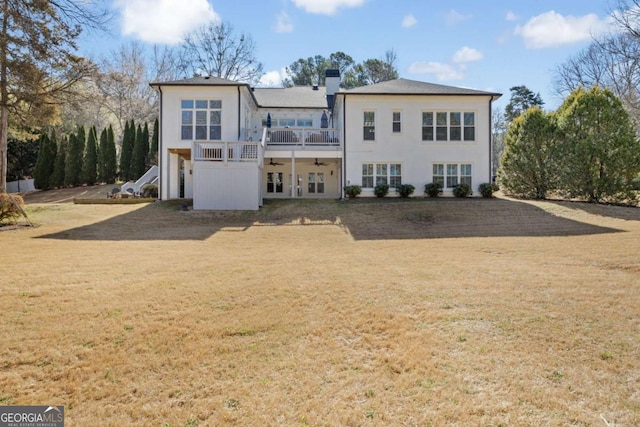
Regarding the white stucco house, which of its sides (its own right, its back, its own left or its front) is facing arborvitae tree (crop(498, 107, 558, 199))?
right

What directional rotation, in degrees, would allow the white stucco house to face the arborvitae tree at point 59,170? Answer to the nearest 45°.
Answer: approximately 45° to its left

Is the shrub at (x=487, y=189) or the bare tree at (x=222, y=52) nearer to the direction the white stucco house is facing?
the bare tree

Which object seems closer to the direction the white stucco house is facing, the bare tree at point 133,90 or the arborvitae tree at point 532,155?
the bare tree

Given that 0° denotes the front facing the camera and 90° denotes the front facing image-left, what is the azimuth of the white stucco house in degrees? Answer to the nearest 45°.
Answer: approximately 180°
